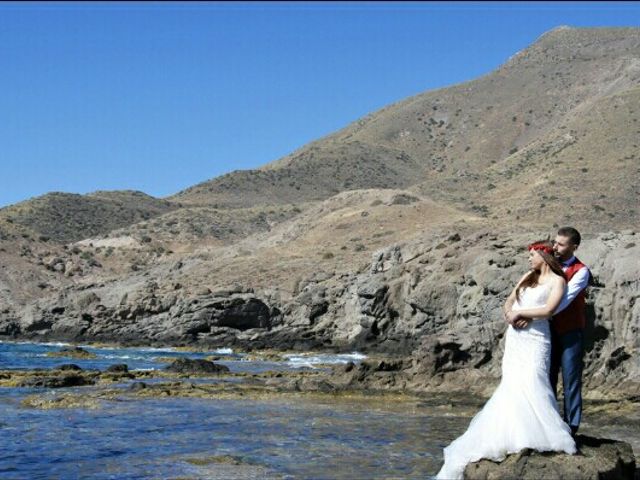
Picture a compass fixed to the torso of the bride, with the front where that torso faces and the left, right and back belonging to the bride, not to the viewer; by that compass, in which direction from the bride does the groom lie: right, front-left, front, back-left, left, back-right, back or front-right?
back

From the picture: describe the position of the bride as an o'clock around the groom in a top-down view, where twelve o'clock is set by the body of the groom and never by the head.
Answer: The bride is roughly at 12 o'clock from the groom.

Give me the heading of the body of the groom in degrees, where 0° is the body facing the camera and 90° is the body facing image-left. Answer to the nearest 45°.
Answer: approximately 45°

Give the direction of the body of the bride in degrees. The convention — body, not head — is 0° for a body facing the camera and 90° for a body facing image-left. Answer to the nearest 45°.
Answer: approximately 45°

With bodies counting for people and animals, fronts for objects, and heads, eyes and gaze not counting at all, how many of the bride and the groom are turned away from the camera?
0

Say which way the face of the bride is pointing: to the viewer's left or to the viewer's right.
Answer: to the viewer's left
